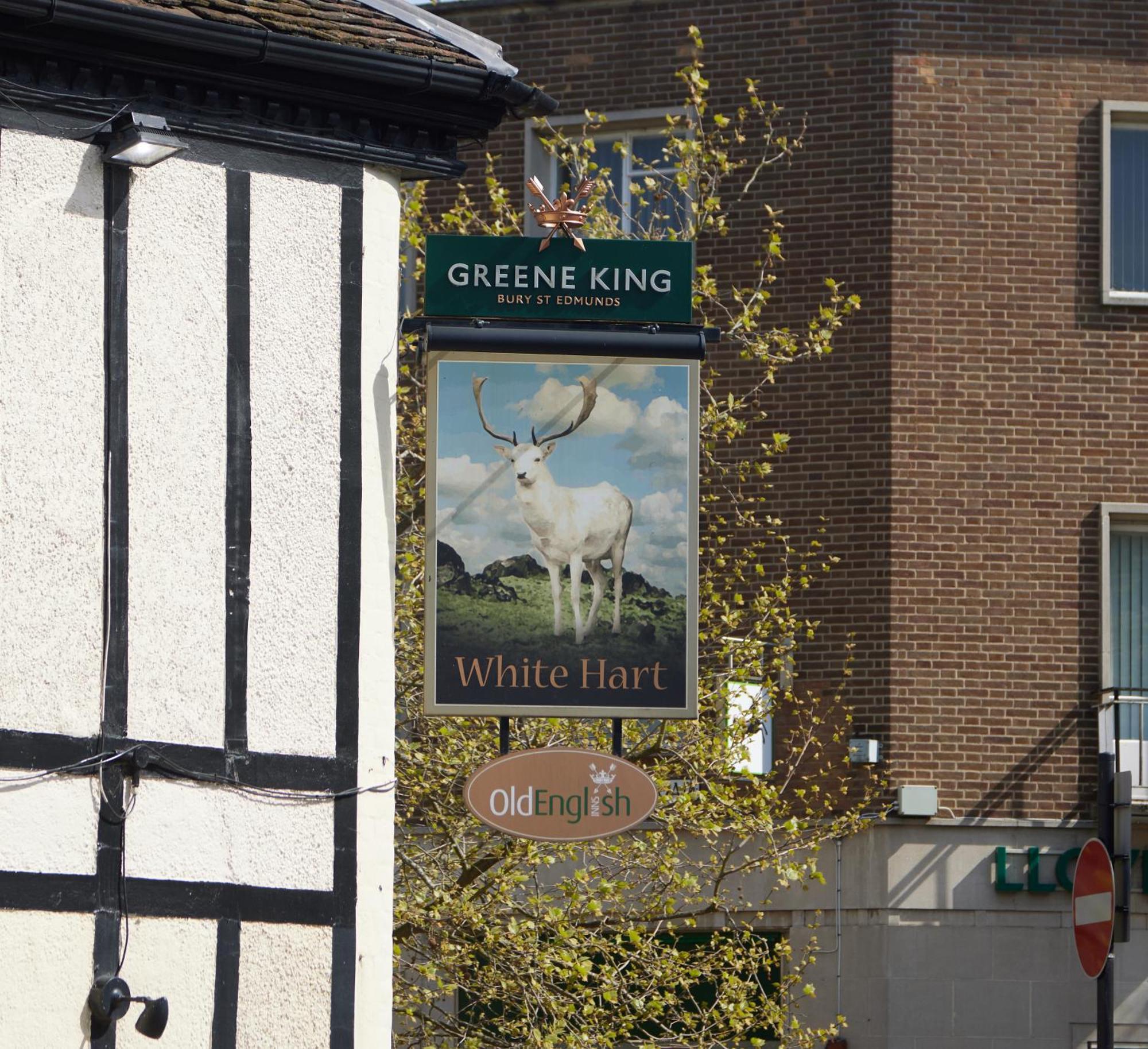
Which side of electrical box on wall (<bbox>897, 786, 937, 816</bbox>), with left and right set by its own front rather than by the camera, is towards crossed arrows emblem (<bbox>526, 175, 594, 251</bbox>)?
front

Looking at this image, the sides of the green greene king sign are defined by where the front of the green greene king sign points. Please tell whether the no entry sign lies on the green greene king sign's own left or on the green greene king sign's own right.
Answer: on the green greene king sign's own left

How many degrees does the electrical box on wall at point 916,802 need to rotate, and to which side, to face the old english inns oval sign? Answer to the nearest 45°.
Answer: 0° — it already faces it

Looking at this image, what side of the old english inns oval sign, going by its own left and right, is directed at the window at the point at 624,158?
back

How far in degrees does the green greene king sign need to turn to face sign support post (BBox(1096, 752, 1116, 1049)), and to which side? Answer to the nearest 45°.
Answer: approximately 135° to its left

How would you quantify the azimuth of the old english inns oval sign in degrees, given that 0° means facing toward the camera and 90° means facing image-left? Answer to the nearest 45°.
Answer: approximately 0°

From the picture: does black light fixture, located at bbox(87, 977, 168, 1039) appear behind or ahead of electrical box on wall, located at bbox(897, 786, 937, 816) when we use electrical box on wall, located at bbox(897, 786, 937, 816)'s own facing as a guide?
ahead
